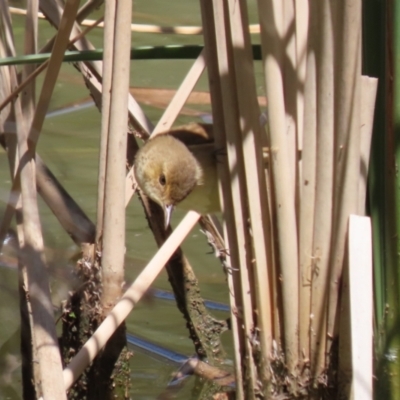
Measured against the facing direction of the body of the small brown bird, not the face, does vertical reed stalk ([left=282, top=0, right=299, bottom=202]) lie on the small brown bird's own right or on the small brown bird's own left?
on the small brown bird's own left

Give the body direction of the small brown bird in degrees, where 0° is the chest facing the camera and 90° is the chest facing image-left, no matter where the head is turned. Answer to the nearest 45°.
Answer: approximately 45°

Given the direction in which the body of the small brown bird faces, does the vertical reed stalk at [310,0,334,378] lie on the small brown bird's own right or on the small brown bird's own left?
on the small brown bird's own left

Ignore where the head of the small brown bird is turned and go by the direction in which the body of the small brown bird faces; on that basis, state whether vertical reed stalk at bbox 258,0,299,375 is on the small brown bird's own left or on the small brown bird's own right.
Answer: on the small brown bird's own left

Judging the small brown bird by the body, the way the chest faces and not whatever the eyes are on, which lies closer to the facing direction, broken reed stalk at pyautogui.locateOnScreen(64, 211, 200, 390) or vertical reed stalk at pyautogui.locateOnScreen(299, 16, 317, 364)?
the broken reed stalk
